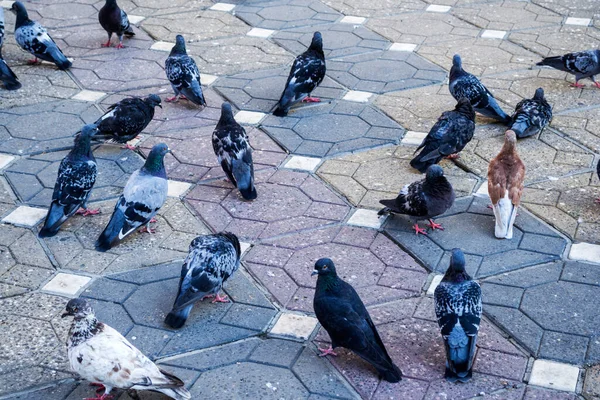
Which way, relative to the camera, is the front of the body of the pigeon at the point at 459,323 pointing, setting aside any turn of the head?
away from the camera

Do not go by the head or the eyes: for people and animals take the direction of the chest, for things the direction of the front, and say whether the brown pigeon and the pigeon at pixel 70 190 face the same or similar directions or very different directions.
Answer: same or similar directions

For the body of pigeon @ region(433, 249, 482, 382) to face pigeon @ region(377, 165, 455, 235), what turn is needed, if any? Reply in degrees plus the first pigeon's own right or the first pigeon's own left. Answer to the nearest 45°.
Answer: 0° — it already faces it

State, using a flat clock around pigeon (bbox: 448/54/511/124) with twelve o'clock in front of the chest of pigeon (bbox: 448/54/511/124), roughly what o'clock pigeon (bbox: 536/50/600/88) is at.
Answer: pigeon (bbox: 536/50/600/88) is roughly at 3 o'clock from pigeon (bbox: 448/54/511/124).

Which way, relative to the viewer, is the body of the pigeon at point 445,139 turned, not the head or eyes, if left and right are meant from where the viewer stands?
facing away from the viewer and to the right of the viewer

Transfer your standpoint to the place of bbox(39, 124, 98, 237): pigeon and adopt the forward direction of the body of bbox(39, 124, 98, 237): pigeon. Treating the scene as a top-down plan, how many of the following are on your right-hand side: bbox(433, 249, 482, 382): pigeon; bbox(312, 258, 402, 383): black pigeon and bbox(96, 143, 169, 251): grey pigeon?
3

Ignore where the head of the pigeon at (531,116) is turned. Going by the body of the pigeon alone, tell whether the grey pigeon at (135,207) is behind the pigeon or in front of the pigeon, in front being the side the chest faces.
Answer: behind

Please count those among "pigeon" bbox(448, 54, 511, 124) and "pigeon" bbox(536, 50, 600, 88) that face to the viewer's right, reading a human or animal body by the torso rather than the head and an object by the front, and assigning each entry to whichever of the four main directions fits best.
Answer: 1

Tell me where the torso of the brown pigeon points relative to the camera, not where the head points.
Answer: away from the camera

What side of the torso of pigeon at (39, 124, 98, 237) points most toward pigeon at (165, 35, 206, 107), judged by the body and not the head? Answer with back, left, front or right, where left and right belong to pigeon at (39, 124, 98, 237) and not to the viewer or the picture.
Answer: front

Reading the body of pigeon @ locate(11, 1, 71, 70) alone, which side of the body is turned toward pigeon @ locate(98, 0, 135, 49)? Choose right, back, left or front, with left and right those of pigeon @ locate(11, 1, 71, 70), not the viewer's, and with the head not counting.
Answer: right

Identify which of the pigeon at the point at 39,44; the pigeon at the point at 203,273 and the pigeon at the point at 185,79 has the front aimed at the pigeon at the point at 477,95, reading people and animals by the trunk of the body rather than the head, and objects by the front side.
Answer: the pigeon at the point at 203,273

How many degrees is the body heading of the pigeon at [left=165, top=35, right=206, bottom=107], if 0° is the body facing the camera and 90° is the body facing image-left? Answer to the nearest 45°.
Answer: approximately 135°

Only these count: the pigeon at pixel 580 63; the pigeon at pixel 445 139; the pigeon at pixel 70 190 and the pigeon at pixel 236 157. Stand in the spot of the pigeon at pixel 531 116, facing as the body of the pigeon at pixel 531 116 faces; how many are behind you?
3

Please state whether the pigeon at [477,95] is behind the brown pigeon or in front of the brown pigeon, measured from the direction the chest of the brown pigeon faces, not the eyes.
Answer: in front

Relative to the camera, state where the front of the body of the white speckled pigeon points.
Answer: to the viewer's left

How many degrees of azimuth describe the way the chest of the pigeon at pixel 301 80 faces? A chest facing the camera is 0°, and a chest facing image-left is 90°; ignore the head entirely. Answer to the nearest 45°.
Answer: approximately 225°

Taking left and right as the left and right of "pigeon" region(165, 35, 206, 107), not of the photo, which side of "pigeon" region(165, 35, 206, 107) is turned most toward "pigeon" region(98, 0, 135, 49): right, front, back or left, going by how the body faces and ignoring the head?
front

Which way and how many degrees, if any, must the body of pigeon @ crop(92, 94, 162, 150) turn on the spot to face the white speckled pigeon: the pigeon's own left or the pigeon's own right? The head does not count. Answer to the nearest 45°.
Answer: approximately 90° to the pigeon's own right
